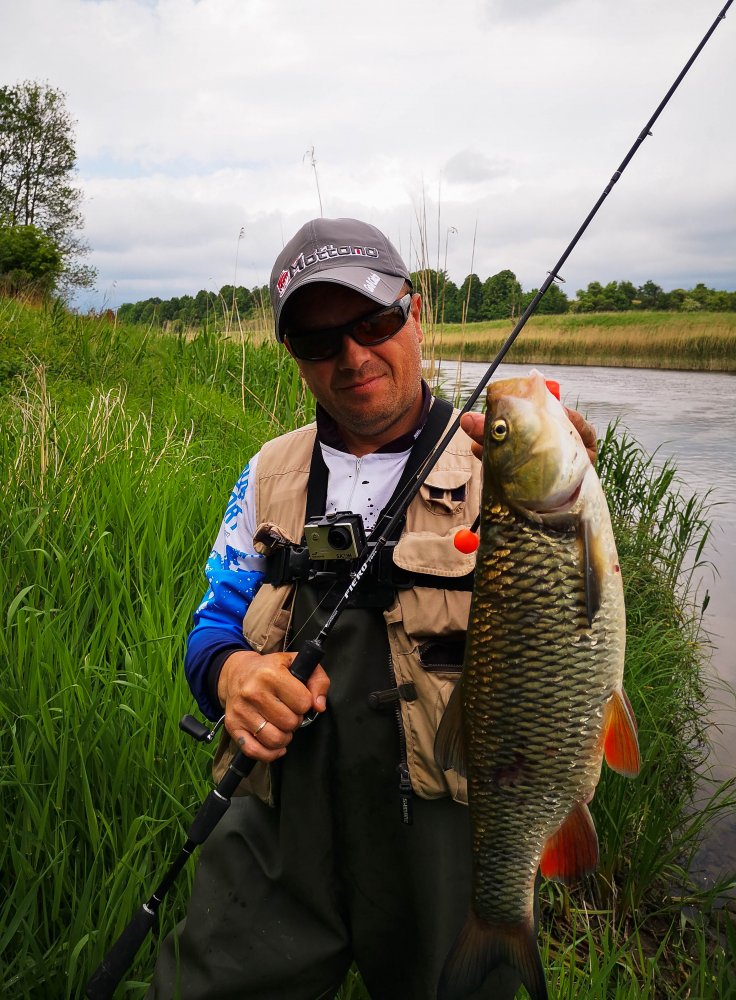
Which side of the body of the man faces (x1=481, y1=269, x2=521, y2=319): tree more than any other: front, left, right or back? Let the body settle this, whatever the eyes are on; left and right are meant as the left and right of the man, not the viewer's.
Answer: back

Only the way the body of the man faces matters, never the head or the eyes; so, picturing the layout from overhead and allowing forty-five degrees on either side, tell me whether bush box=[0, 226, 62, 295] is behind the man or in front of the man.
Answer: behind

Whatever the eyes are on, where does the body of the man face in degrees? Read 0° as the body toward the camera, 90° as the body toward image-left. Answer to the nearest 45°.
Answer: approximately 0°

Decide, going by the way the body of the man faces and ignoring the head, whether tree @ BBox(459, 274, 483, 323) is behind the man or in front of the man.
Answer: behind
